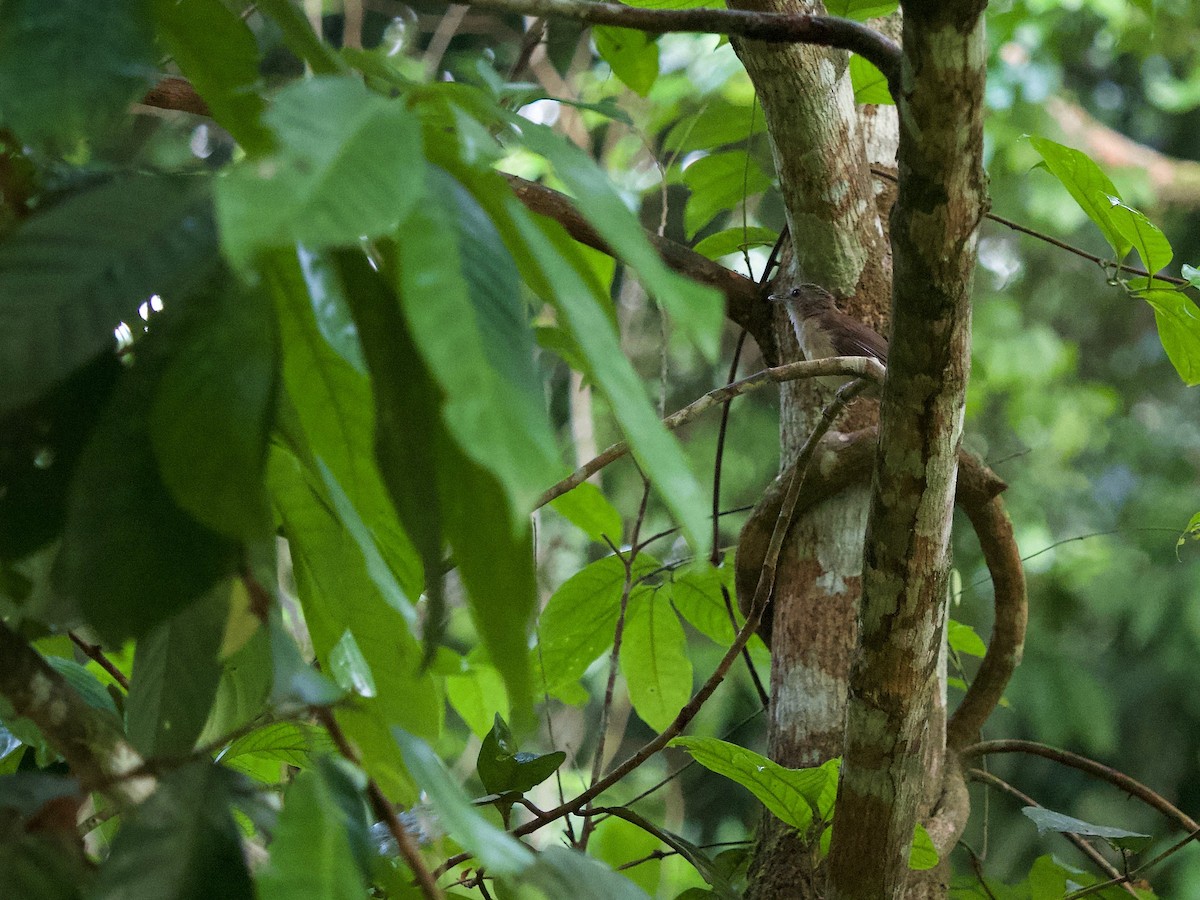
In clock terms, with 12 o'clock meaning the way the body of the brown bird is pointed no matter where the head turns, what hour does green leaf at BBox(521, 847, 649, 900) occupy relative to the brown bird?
The green leaf is roughly at 9 o'clock from the brown bird.

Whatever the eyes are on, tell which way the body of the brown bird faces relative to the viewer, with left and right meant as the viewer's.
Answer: facing to the left of the viewer

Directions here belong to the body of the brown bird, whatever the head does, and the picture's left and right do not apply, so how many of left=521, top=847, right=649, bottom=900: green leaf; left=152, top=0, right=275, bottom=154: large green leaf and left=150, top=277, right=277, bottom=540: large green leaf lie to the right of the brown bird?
0

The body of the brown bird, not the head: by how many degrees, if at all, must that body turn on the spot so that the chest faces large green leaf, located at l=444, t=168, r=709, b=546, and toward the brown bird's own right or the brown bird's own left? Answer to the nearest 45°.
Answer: approximately 90° to the brown bird's own left

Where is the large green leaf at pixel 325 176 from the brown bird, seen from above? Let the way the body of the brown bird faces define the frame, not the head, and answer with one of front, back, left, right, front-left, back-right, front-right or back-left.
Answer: left

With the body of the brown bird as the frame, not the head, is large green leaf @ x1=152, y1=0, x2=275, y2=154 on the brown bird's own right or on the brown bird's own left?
on the brown bird's own left
